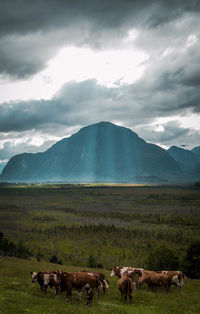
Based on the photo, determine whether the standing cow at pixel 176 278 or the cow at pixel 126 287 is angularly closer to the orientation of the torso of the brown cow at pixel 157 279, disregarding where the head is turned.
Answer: the cow at pixel 126 287

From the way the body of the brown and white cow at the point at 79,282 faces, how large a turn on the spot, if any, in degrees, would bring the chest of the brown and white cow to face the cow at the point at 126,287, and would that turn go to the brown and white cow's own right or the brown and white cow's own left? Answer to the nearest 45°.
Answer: approximately 180°

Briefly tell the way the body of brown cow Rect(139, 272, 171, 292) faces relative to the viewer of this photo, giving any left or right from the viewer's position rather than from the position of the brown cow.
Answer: facing to the left of the viewer

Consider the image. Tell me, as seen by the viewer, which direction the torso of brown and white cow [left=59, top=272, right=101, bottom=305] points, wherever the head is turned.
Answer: to the viewer's left

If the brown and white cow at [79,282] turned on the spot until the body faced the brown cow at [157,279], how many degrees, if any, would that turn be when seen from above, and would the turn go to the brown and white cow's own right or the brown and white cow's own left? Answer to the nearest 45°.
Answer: approximately 135° to the brown and white cow's own right

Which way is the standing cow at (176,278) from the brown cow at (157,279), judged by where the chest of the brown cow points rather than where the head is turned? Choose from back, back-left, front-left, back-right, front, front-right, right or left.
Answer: back-right
